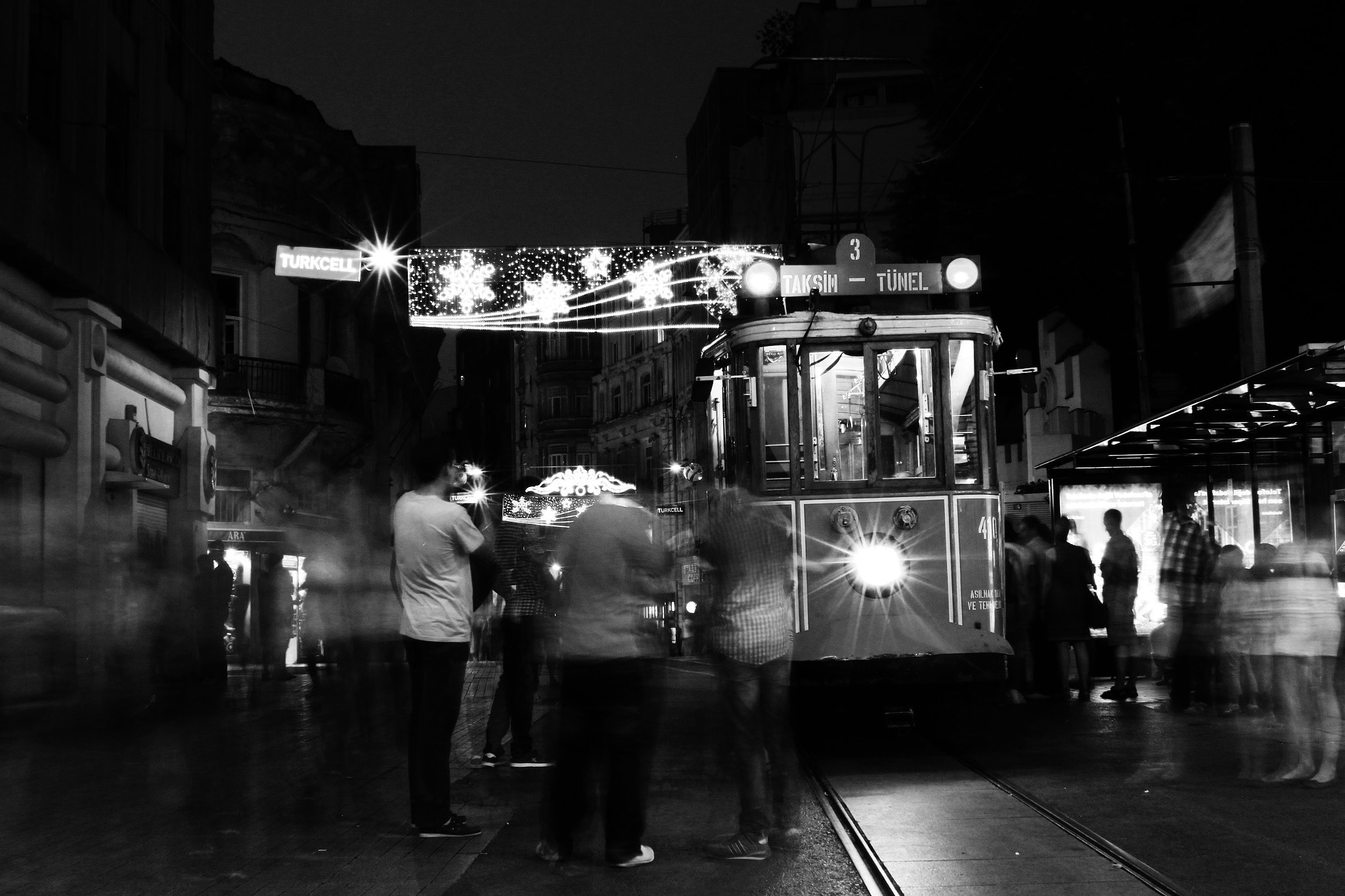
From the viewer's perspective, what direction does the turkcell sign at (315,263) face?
toward the camera

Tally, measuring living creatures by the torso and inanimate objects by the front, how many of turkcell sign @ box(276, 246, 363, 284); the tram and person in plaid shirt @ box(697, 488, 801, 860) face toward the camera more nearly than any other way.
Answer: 2

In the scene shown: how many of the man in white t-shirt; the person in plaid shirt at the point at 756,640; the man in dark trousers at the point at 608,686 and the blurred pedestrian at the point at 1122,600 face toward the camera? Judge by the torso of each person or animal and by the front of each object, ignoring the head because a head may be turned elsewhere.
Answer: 0

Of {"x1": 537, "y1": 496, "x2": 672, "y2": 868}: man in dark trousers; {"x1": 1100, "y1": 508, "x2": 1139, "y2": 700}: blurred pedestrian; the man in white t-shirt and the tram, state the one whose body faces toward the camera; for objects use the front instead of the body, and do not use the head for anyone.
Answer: the tram

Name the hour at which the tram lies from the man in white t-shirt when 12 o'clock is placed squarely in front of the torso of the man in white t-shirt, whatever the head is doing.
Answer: The tram is roughly at 12 o'clock from the man in white t-shirt.

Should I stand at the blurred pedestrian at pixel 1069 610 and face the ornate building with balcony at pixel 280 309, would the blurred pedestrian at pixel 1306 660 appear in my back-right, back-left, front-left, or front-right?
back-left

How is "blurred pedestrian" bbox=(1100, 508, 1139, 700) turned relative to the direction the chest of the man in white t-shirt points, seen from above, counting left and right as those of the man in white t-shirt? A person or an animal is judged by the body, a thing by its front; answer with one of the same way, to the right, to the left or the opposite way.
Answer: to the left

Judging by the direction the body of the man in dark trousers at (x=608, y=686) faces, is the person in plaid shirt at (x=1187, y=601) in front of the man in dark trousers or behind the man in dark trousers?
in front

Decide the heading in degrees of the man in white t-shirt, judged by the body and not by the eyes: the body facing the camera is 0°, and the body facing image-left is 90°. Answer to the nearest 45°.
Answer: approximately 225°

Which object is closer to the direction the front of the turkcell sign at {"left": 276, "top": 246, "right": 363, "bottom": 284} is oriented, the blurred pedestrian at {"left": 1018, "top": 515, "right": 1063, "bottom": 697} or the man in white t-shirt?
the man in white t-shirt

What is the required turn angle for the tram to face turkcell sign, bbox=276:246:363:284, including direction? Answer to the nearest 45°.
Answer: approximately 135° to its right

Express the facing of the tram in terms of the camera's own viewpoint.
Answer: facing the viewer

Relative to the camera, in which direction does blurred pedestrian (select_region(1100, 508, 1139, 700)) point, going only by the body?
to the viewer's left

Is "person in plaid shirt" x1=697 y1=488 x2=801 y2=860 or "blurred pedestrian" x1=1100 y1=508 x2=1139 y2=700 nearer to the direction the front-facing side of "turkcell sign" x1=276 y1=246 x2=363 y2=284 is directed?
the person in plaid shirt
